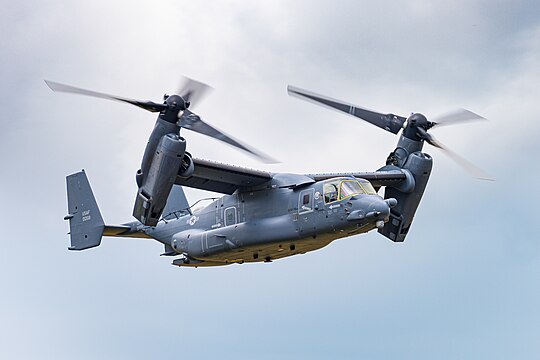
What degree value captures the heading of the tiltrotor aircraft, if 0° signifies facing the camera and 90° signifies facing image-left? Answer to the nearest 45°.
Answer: approximately 315°
